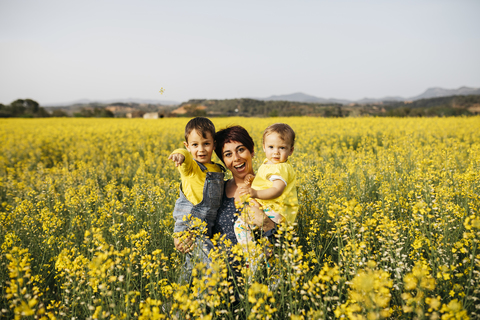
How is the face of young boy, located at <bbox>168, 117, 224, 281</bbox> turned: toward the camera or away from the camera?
toward the camera

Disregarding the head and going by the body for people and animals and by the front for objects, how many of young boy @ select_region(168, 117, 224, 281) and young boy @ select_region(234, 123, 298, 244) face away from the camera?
0

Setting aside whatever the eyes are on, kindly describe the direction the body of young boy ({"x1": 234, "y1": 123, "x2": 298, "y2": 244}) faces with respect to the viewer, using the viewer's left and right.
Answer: facing the viewer and to the left of the viewer

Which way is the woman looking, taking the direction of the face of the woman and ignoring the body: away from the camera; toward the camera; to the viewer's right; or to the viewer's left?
toward the camera

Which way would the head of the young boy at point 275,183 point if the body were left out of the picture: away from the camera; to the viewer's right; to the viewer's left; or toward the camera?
toward the camera
